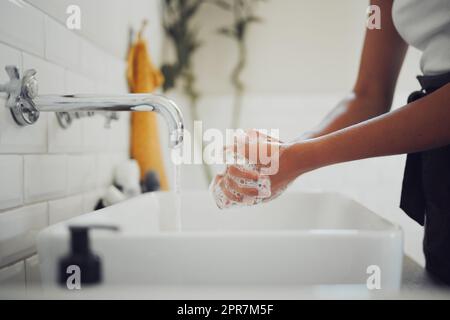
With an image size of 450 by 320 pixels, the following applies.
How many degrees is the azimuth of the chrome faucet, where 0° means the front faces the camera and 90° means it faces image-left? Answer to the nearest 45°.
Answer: approximately 270°
